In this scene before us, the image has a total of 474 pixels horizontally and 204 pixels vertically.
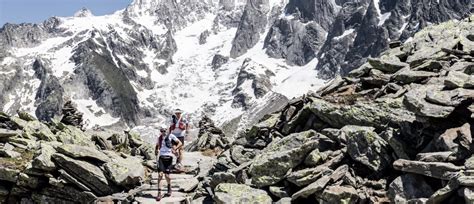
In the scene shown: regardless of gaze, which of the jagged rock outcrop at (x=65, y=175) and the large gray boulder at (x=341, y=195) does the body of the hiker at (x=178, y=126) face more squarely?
the large gray boulder

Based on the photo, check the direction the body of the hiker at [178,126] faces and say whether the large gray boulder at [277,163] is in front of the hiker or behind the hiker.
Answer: in front

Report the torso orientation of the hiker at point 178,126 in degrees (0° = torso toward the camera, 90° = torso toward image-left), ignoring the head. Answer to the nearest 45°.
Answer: approximately 0°

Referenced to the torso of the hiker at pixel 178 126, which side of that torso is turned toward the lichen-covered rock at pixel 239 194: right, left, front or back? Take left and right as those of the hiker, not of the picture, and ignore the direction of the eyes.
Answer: front

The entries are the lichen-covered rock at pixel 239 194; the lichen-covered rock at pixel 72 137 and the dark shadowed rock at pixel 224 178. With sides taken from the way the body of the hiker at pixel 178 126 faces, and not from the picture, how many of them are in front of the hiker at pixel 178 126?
2

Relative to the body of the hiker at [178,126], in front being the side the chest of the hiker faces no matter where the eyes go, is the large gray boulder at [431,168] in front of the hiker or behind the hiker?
in front

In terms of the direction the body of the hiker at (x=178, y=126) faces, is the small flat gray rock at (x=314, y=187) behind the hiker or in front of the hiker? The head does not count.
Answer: in front

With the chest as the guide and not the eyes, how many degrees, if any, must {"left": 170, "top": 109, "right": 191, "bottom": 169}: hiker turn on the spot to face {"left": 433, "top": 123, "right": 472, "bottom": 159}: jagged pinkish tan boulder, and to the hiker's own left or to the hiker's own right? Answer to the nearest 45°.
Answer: approximately 45° to the hiker's own left
